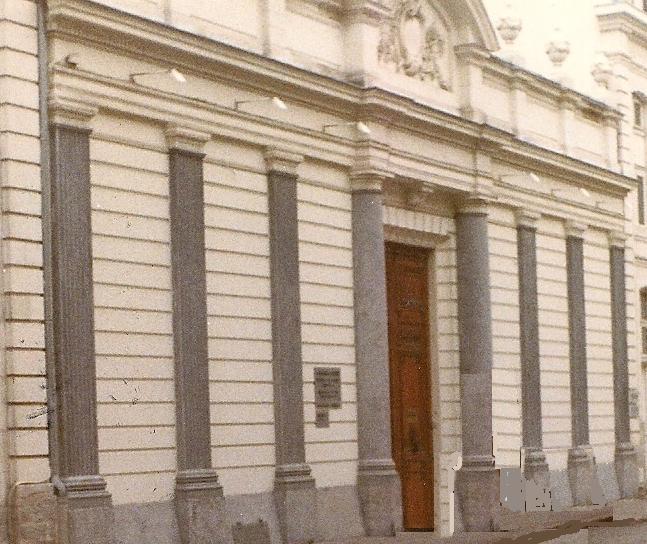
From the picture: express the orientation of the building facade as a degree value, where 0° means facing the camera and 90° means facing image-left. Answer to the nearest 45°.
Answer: approximately 315°
